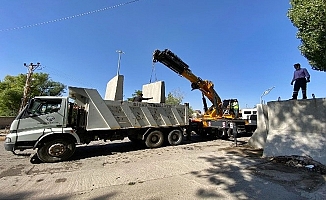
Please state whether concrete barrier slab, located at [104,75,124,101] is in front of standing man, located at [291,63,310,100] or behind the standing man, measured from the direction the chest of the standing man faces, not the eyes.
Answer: in front

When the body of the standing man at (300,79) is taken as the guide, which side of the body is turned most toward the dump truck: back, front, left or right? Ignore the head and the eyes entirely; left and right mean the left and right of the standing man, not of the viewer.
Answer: front

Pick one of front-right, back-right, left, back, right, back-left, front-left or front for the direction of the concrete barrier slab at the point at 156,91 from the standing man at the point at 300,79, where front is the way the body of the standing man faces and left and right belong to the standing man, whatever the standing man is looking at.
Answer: front-right

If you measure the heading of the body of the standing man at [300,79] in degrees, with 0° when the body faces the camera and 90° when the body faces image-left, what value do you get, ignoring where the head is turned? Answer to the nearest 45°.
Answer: approximately 45°
